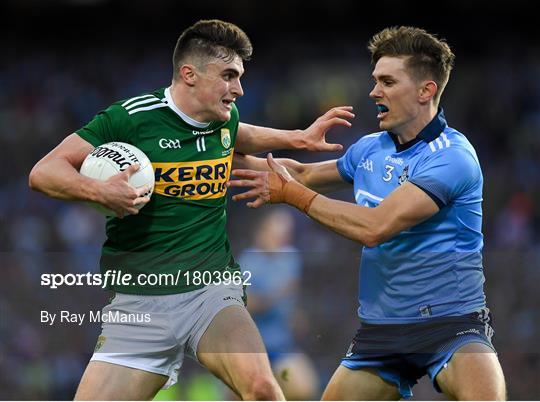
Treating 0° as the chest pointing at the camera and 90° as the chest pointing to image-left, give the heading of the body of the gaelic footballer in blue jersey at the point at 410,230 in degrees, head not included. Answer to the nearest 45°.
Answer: approximately 45°
